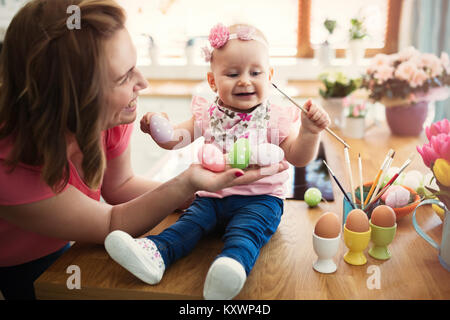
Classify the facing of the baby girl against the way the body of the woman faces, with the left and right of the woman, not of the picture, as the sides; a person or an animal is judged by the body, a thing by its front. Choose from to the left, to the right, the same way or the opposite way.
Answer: to the right

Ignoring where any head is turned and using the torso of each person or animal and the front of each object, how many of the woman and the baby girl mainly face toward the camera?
1

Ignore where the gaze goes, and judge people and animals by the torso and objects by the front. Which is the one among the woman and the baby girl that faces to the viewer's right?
the woman

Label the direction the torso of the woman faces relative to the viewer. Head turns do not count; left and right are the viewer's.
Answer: facing to the right of the viewer

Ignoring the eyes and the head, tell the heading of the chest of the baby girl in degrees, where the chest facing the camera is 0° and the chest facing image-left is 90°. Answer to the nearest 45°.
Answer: approximately 0°

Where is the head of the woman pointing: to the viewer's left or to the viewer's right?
to the viewer's right

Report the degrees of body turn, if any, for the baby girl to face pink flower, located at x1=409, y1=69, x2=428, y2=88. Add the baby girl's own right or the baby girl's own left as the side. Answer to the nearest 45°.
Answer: approximately 135° to the baby girl's own left
